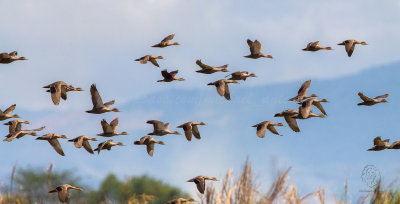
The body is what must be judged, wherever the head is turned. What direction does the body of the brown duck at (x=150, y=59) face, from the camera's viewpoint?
to the viewer's right

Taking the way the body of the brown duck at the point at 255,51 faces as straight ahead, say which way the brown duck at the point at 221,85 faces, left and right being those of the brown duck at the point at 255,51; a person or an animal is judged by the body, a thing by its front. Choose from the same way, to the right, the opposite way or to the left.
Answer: the same way

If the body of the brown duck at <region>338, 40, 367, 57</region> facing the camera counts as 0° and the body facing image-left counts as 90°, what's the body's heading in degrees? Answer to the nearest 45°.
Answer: approximately 270°

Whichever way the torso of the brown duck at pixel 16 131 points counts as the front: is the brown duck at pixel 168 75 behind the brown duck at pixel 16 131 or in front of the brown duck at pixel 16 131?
in front

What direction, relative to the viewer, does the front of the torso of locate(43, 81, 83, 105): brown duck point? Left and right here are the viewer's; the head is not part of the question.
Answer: facing to the right of the viewer

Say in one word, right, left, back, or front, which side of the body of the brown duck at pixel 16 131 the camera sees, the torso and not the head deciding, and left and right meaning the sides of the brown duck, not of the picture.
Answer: right

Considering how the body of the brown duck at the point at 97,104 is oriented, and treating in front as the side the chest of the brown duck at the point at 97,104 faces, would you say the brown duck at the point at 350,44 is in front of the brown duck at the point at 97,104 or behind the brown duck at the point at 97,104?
in front

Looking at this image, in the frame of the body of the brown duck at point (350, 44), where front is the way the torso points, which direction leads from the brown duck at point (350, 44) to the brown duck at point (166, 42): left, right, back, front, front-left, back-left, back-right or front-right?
back

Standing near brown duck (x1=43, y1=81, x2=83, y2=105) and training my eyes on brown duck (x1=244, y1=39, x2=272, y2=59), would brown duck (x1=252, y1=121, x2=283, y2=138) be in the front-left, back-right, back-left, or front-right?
front-right

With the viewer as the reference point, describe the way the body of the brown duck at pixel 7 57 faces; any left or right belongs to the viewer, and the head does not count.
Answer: facing to the right of the viewer

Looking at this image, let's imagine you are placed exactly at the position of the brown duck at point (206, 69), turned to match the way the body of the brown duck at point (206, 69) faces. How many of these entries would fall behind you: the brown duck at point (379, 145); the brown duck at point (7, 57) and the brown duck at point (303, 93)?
1

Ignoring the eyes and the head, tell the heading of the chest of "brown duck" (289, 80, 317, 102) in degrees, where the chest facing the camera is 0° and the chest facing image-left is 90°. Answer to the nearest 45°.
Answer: approximately 270°

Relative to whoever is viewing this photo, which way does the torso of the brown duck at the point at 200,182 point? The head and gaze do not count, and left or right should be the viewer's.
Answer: facing to the right of the viewer
